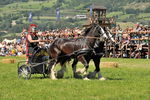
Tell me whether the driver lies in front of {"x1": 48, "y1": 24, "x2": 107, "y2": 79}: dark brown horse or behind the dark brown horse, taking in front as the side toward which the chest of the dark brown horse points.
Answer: behind

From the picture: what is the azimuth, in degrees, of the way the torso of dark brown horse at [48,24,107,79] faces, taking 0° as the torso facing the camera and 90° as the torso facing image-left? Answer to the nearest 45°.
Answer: approximately 270°
